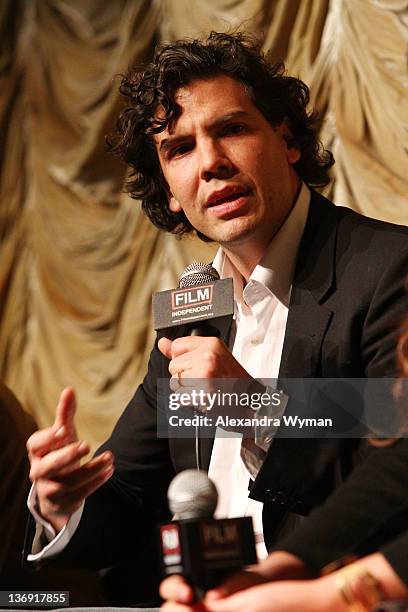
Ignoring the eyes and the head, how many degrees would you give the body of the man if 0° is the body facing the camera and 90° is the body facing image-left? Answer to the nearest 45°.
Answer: approximately 45°

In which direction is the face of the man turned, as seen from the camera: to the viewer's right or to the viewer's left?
to the viewer's left
